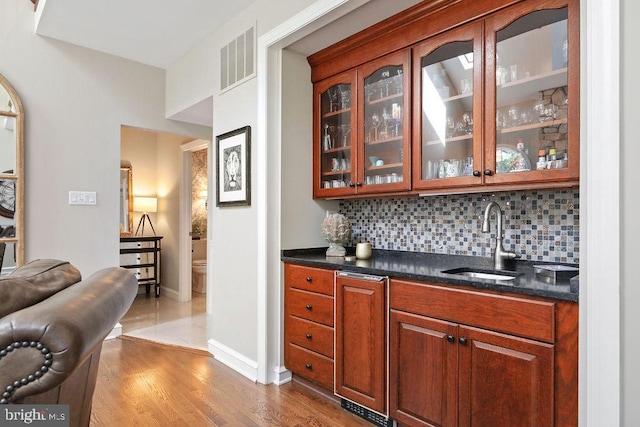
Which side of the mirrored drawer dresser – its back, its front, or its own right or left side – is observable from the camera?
front

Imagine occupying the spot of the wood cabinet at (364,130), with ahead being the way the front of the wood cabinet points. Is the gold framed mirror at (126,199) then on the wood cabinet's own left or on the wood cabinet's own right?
on the wood cabinet's own right

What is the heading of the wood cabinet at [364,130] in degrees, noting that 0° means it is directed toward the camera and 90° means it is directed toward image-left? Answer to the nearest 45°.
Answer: approximately 45°

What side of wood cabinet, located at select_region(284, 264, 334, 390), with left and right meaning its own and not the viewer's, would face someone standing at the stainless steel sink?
left

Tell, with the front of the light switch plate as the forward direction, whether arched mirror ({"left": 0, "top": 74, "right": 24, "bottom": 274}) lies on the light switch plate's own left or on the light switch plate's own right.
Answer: on the light switch plate's own right

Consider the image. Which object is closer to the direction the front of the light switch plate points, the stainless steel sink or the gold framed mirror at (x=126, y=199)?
the stainless steel sink

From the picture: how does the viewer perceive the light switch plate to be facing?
facing the viewer

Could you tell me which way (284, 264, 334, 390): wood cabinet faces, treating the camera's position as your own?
facing the viewer and to the left of the viewer

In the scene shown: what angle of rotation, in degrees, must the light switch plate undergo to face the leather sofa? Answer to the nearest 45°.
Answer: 0° — it already faces it
